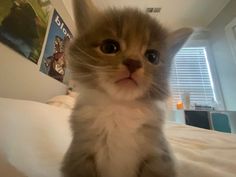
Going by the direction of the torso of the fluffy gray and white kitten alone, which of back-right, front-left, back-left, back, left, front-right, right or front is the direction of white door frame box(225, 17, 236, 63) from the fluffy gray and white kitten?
back-left

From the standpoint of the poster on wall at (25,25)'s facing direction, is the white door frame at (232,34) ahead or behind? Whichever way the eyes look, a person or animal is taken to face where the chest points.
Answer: ahead

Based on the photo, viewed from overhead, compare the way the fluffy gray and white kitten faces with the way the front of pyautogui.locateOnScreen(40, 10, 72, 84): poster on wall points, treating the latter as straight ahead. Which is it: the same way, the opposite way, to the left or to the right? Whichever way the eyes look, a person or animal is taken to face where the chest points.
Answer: to the right

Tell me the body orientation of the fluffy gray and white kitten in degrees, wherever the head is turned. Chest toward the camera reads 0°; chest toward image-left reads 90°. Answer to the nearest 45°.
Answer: approximately 0°

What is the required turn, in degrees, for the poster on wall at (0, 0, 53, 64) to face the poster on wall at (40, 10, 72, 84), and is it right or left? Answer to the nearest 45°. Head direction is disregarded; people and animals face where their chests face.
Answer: approximately 90° to its left

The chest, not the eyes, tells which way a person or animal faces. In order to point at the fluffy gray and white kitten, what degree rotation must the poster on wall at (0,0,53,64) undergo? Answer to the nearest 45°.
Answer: approximately 45° to its right

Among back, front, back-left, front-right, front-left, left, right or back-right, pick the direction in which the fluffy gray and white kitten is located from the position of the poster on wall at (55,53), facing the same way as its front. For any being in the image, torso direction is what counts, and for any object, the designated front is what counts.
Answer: front-right

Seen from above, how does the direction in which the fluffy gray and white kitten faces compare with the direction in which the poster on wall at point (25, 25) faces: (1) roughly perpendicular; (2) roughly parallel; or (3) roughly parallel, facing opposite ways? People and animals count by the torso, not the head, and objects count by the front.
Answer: roughly perpendicular

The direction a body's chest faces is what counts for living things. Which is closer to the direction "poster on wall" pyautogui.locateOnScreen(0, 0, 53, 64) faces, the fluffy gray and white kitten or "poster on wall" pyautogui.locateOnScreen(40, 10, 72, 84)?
the fluffy gray and white kitten

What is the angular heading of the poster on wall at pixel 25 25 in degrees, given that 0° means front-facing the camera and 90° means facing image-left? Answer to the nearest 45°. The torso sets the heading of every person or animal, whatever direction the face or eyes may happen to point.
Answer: approximately 315°
